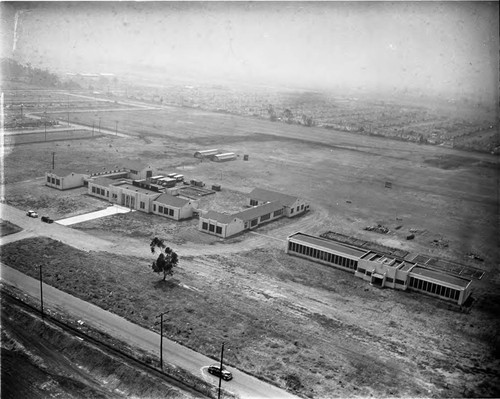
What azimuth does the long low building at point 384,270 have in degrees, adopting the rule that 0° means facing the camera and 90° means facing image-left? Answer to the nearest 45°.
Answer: approximately 45°

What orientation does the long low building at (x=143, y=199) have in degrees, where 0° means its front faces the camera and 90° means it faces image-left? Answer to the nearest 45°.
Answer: approximately 45°

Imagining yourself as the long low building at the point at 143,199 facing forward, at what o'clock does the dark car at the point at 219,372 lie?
The dark car is roughly at 10 o'clock from the long low building.

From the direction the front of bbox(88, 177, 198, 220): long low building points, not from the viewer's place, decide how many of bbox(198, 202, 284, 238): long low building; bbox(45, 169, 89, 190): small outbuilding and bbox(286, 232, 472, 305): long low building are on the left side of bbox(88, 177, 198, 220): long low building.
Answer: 2

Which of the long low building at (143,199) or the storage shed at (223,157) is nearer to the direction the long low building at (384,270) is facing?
the long low building

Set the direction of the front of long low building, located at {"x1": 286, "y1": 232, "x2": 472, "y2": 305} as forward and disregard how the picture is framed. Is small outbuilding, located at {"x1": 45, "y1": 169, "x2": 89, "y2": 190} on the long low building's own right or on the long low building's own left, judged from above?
on the long low building's own right

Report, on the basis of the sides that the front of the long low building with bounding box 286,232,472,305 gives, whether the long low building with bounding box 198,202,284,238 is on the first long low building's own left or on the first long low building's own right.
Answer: on the first long low building's own right

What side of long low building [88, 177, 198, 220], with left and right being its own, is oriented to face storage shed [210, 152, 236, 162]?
back
